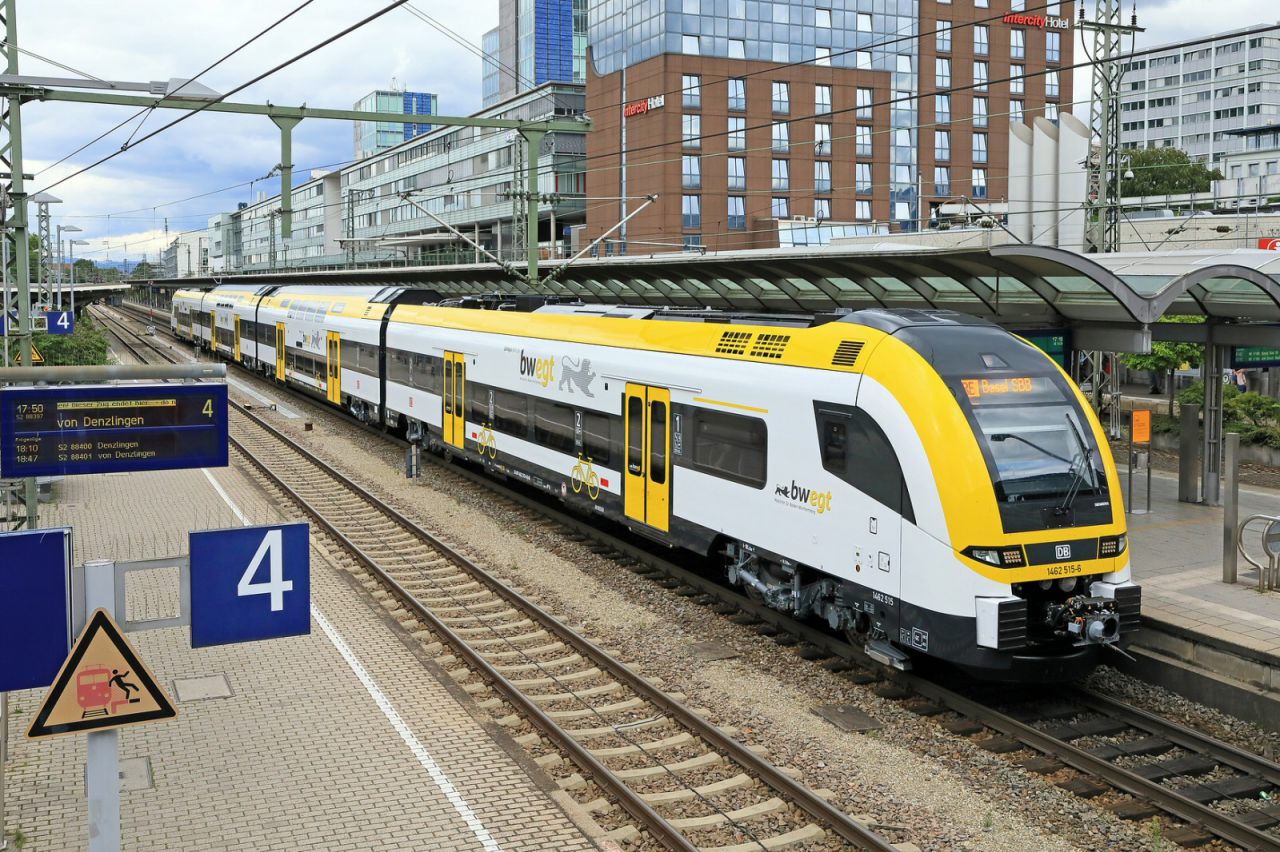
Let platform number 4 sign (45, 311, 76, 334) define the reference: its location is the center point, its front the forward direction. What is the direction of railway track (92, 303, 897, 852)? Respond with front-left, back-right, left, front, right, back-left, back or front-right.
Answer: front

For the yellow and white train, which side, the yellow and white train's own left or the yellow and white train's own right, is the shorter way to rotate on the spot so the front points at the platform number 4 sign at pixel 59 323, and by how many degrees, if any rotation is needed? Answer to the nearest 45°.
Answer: approximately 180°

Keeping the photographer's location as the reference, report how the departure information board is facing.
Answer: facing the viewer

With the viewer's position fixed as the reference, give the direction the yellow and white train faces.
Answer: facing the viewer and to the right of the viewer

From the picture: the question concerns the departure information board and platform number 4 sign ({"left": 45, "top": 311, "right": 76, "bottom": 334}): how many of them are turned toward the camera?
2

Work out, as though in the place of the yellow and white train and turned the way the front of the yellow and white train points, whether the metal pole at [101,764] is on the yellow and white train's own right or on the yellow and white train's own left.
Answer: on the yellow and white train's own right

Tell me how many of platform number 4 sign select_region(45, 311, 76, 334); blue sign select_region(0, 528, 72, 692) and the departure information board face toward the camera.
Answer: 3

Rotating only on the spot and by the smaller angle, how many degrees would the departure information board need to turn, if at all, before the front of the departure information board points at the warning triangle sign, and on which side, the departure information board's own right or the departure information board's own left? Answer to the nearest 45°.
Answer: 0° — it already faces it

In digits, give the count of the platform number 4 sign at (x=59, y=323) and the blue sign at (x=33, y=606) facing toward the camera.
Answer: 2

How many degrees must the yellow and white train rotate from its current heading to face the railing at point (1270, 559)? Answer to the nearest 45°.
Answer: approximately 90° to its left

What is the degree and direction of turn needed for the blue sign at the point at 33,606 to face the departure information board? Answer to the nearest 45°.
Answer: approximately 180°

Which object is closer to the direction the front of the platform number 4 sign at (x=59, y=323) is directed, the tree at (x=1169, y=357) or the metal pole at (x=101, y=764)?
the metal pole
